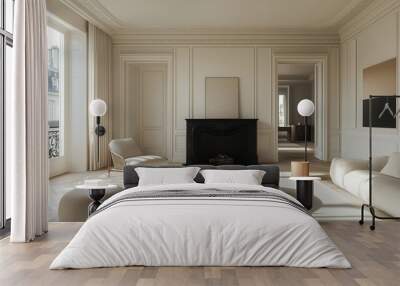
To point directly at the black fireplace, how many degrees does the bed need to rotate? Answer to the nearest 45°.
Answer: approximately 180°

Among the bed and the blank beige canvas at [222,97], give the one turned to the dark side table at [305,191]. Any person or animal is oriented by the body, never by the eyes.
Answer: the blank beige canvas

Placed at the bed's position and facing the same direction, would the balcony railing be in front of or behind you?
behind

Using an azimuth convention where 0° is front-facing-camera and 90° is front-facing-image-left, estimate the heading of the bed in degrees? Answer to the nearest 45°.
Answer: approximately 0°

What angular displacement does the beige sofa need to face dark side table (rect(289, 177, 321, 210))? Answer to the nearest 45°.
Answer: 0° — it already faces it

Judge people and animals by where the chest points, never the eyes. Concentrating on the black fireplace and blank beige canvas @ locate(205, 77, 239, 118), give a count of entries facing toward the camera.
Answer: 2

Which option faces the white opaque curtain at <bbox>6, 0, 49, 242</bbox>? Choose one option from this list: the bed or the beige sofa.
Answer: the beige sofa
